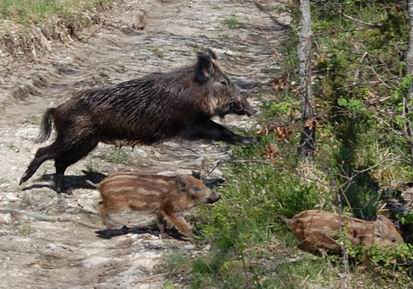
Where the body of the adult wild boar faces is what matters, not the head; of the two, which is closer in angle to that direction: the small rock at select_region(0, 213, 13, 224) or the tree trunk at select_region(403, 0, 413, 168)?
the tree trunk

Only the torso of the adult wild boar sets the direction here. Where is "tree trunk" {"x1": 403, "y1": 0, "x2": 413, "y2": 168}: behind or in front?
in front

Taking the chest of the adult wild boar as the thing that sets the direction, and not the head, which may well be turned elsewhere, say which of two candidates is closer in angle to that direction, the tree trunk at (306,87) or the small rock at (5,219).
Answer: the tree trunk

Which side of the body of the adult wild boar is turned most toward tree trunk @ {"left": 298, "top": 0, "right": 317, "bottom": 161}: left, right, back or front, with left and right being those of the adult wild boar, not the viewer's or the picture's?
front

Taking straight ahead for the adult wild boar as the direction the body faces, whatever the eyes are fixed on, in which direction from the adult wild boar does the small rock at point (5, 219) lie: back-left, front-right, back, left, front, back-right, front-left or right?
back-right

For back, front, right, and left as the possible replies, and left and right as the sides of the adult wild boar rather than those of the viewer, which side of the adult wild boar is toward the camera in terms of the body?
right

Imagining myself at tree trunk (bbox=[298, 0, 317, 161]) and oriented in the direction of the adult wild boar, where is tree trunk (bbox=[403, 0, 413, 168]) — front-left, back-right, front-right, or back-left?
back-left
